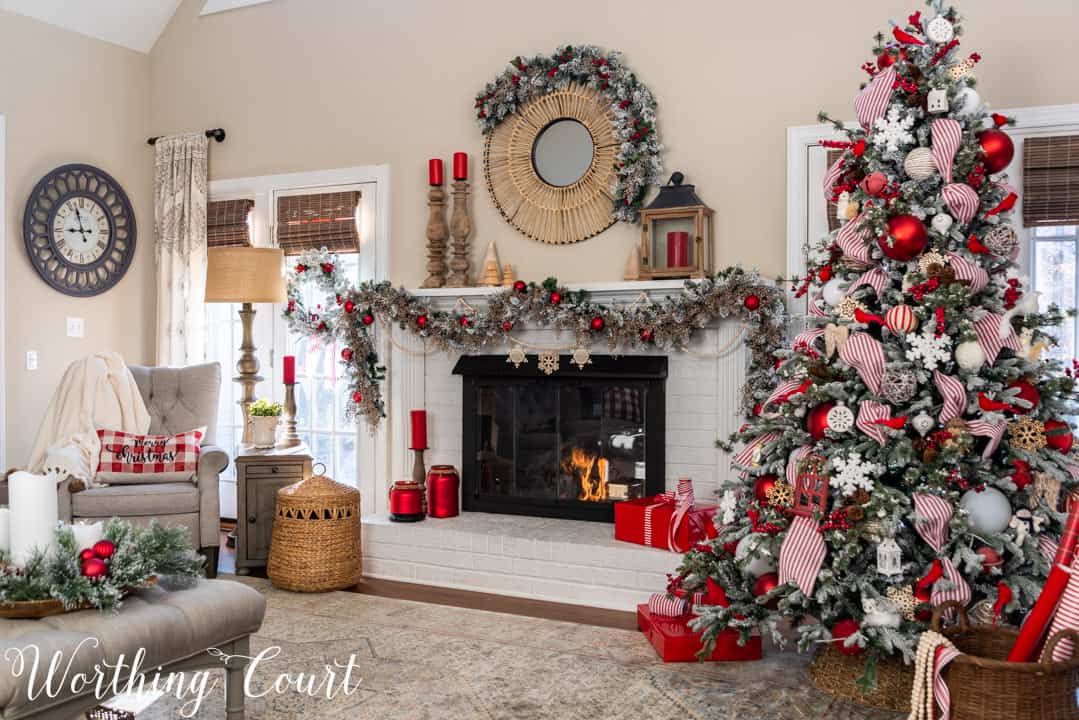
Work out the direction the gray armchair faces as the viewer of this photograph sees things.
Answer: facing the viewer

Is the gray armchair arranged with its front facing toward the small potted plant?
no

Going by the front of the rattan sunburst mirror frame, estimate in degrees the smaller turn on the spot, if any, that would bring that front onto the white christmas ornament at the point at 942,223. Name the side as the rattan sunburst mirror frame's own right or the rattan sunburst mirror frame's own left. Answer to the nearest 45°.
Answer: approximately 45° to the rattan sunburst mirror frame's own left

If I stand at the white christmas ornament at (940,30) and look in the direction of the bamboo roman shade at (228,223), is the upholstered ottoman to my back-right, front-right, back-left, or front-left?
front-left

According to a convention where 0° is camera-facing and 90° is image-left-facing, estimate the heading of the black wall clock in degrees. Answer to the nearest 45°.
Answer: approximately 315°

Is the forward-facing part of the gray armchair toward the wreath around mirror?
no

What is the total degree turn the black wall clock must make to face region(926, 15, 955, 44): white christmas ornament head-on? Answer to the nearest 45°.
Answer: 0° — it already faces it

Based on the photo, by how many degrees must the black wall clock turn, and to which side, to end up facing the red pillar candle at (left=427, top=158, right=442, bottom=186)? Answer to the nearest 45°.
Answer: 0° — it already faces it

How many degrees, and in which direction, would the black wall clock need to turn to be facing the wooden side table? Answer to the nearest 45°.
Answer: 0° — it already faces it

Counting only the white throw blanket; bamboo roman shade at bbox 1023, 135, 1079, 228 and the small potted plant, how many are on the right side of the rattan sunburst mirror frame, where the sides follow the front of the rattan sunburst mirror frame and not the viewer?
2

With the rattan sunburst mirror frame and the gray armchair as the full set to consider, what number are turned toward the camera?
2

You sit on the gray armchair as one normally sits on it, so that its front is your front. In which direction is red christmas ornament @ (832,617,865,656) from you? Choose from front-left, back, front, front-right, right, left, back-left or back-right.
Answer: front-left

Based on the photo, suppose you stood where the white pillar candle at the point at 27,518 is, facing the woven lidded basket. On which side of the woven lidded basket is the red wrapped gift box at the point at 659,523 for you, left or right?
right
